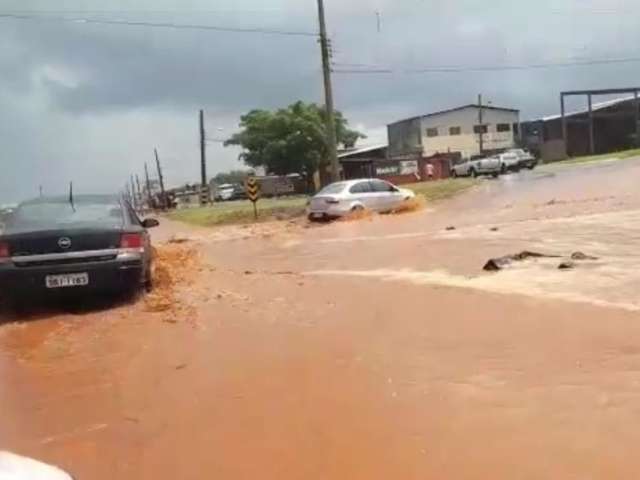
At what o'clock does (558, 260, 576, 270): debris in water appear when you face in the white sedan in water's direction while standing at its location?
The debris in water is roughly at 4 o'clock from the white sedan in water.

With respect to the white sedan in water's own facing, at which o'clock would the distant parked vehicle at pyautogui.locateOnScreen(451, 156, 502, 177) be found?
The distant parked vehicle is roughly at 11 o'clock from the white sedan in water.

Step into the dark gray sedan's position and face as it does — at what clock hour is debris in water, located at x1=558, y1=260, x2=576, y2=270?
The debris in water is roughly at 3 o'clock from the dark gray sedan.

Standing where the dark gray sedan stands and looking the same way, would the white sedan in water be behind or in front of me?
in front

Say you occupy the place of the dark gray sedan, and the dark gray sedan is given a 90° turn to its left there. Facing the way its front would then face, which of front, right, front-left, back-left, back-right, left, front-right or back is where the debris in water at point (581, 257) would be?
back

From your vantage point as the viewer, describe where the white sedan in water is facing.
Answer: facing away from the viewer and to the right of the viewer

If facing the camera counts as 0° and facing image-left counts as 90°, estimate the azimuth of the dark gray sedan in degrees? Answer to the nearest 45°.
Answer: approximately 180°

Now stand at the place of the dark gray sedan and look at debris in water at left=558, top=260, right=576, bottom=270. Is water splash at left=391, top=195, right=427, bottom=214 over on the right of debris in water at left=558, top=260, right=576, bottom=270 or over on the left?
left
